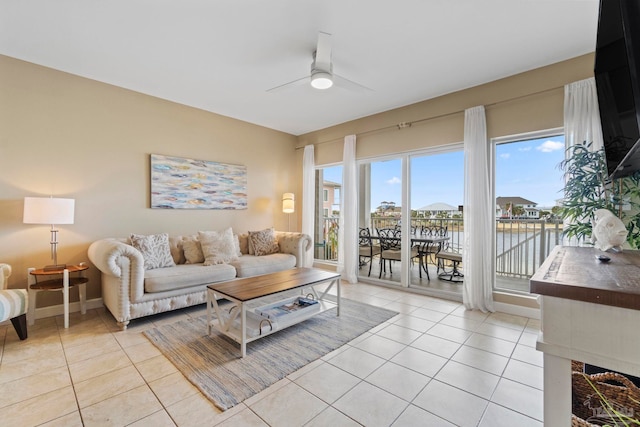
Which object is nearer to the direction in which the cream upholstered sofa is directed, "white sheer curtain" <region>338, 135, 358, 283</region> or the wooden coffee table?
the wooden coffee table

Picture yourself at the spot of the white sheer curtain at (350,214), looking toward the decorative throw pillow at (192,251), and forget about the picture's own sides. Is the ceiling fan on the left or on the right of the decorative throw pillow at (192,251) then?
left

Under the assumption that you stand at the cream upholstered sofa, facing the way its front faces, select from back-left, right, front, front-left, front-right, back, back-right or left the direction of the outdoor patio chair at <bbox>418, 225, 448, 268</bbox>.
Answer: front-left

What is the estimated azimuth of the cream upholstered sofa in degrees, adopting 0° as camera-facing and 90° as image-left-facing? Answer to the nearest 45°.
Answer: approximately 315°

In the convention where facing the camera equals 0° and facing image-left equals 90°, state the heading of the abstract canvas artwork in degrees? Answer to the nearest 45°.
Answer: approximately 315°

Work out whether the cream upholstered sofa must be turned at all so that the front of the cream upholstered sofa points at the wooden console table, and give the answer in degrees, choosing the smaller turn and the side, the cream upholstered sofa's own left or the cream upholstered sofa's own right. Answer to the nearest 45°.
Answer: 0° — it already faces it

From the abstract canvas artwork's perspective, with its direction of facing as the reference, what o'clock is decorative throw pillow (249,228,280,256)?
The decorative throw pillow is roughly at 11 o'clock from the abstract canvas artwork.

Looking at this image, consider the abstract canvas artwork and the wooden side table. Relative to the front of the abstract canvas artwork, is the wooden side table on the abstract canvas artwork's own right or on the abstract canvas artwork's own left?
on the abstract canvas artwork's own right
